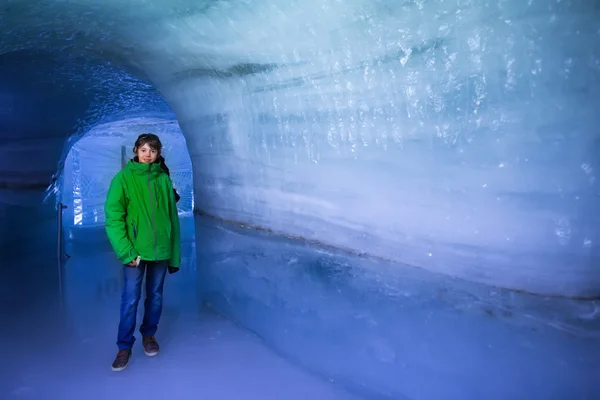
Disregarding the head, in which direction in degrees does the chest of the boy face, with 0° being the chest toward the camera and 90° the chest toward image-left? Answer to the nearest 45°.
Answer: approximately 0°
